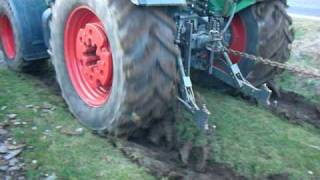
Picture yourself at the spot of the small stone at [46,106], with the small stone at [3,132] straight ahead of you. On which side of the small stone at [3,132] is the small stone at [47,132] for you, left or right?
left

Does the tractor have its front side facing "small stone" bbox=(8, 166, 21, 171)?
no

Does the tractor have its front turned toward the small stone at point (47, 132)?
no

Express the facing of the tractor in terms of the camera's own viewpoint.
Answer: facing away from the viewer and to the left of the viewer

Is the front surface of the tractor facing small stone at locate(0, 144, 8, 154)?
no
